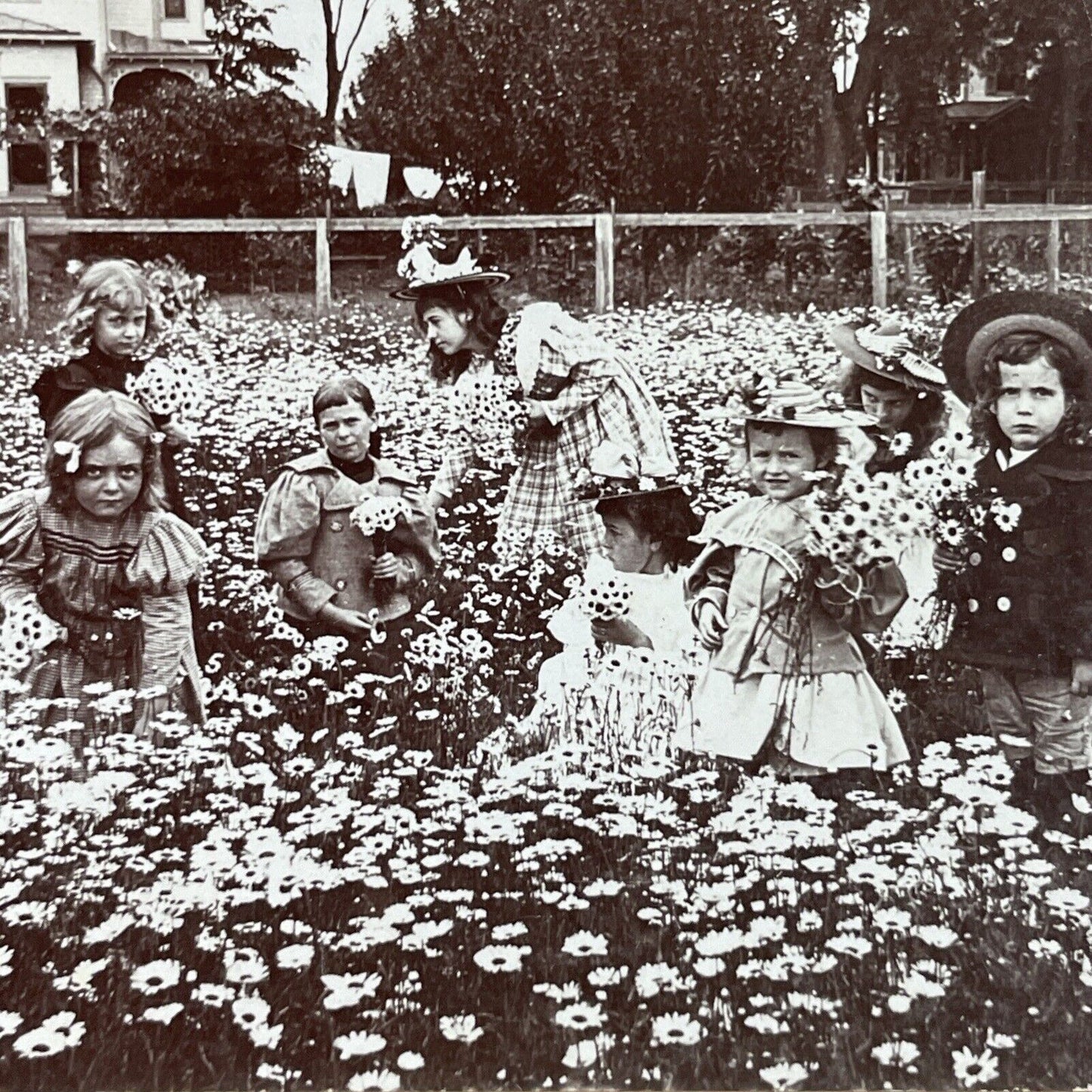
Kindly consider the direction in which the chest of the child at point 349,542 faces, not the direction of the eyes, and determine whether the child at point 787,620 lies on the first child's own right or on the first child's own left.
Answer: on the first child's own left

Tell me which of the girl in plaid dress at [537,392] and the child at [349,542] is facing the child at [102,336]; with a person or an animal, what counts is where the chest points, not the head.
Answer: the girl in plaid dress

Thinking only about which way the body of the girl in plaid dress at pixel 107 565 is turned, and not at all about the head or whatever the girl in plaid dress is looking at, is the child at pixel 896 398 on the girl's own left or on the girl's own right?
on the girl's own left

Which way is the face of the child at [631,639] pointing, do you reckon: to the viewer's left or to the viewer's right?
to the viewer's left

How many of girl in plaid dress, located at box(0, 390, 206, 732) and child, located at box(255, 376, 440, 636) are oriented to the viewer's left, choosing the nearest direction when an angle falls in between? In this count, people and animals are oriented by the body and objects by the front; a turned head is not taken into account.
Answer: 0

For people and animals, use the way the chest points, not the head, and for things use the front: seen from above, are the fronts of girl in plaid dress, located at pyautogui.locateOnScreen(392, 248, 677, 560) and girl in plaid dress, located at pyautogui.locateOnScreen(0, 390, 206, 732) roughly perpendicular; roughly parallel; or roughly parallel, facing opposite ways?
roughly perpendicular

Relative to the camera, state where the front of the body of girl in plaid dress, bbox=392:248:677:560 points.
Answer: to the viewer's left

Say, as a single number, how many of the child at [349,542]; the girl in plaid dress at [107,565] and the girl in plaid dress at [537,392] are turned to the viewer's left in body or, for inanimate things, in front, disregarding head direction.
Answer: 1

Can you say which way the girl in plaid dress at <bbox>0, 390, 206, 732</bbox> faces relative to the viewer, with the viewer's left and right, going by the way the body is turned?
facing the viewer

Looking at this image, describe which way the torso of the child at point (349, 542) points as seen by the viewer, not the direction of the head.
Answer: toward the camera

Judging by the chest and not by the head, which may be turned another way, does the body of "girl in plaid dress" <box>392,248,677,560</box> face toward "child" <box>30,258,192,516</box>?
yes
